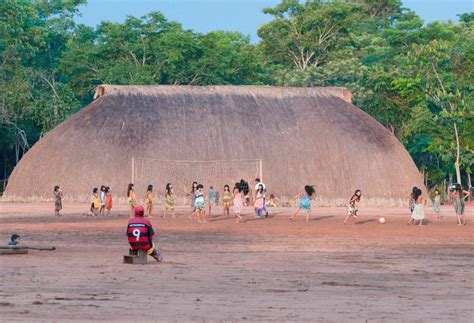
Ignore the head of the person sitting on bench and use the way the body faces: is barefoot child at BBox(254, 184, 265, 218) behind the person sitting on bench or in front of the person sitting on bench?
in front

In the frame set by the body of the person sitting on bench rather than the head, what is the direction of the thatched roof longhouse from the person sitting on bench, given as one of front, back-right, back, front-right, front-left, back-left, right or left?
front-left

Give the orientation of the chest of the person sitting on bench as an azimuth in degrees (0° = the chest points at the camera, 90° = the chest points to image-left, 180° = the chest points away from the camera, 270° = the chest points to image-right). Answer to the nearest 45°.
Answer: approximately 225°

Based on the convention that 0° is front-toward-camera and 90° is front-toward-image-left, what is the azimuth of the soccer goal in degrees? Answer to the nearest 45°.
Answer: approximately 0°

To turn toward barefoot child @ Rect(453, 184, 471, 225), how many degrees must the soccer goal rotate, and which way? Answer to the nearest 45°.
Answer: approximately 45° to its left

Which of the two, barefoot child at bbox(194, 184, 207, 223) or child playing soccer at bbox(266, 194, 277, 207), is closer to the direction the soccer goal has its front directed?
the barefoot child

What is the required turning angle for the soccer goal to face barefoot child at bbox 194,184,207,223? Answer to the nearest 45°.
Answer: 0° — it already faces them

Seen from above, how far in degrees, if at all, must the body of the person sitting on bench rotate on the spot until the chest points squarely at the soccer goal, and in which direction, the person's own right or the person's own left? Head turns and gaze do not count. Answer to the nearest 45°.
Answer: approximately 45° to the person's own left

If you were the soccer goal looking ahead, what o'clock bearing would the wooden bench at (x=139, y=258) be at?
The wooden bench is roughly at 12 o'clock from the soccer goal.

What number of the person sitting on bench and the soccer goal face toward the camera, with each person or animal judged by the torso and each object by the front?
1

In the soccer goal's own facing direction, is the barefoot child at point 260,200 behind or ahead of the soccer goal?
ahead
